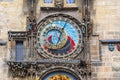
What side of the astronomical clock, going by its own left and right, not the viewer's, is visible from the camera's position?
front
